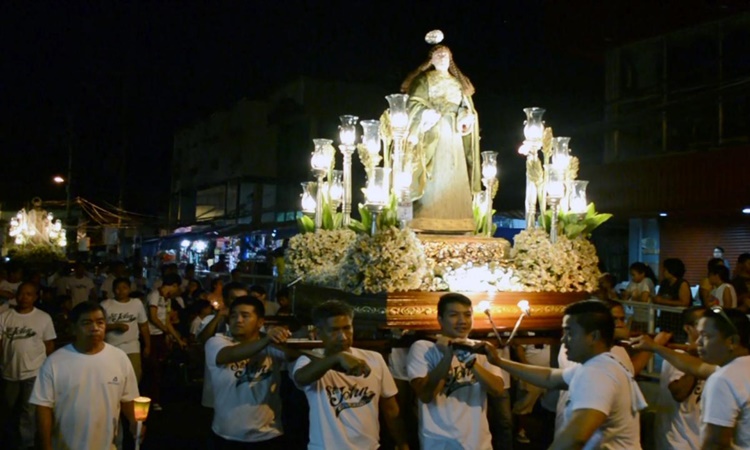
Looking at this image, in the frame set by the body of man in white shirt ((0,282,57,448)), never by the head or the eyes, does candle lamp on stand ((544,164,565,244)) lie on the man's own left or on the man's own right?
on the man's own left

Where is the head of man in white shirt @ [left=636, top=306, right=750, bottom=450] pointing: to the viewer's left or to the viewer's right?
to the viewer's left

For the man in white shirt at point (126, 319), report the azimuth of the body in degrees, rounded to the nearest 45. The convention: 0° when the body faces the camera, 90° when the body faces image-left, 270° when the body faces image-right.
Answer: approximately 0°

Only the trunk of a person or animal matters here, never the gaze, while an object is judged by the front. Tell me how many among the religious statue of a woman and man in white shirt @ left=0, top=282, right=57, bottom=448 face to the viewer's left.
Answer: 0

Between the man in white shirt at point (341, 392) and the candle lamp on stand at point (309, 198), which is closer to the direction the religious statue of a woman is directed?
the man in white shirt

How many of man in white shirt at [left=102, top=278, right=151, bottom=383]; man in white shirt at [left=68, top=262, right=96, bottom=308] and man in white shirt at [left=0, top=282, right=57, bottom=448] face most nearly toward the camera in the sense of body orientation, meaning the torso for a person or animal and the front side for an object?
3

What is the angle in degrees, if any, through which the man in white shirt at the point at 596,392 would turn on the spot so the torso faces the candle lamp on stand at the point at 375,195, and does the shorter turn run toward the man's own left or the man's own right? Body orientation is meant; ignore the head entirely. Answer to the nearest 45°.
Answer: approximately 45° to the man's own right

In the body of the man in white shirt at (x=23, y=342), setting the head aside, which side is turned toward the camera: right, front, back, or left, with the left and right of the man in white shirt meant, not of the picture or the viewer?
front

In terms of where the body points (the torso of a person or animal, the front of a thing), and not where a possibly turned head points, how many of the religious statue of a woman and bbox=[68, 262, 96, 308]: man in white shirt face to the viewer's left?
0

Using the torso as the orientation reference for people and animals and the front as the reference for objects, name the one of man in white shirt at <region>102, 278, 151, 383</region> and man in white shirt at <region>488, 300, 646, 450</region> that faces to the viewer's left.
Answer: man in white shirt at <region>488, 300, 646, 450</region>

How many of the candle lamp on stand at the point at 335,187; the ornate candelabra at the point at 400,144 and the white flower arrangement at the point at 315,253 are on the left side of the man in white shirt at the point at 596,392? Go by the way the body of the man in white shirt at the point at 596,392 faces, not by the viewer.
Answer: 0

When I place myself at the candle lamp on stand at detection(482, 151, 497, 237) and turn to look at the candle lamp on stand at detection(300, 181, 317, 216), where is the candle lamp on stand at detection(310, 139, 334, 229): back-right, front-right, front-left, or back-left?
front-left

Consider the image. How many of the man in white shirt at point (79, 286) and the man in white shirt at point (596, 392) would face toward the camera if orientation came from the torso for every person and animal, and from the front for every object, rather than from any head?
1

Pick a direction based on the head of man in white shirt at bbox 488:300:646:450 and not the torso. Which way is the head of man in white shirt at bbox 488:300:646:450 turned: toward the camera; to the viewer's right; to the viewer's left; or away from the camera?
to the viewer's left

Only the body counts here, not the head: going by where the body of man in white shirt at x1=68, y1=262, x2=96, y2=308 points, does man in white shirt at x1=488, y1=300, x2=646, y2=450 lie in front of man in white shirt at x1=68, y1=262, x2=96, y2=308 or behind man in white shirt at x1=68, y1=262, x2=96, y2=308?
in front

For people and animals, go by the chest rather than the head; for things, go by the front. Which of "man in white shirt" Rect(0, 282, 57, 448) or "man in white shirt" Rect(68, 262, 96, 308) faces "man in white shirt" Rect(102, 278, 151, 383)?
"man in white shirt" Rect(68, 262, 96, 308)
